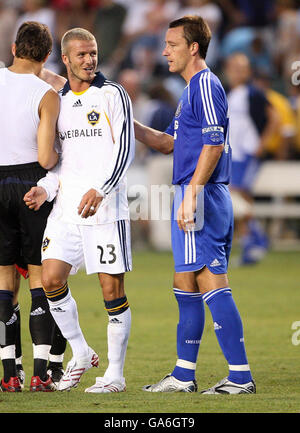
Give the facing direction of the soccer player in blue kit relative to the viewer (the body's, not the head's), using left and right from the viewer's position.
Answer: facing to the left of the viewer

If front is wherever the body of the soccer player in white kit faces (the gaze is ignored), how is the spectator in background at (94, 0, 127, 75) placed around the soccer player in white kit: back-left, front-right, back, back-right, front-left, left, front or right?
back-right

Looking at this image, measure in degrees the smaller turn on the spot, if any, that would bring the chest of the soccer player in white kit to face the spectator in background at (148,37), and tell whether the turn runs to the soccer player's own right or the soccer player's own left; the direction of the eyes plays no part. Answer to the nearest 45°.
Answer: approximately 135° to the soccer player's own right

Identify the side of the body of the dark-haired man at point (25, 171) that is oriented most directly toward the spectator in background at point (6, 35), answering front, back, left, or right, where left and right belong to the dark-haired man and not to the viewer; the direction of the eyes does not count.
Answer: front

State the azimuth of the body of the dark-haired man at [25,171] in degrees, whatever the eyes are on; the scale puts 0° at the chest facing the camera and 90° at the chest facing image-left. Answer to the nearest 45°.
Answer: approximately 180°

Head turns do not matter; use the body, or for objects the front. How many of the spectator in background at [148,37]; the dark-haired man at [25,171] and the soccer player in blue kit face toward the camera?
1

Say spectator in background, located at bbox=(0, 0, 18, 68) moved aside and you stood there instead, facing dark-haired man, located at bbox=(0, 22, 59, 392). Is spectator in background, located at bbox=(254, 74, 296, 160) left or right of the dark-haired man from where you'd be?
left

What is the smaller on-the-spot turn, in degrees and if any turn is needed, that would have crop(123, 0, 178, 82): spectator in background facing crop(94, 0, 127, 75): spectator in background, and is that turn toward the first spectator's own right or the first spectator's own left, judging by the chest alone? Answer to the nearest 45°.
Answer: approximately 90° to the first spectator's own right

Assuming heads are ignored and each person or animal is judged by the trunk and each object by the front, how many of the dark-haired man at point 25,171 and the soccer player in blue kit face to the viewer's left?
1

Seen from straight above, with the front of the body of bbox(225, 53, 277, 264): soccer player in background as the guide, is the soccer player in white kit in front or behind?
in front

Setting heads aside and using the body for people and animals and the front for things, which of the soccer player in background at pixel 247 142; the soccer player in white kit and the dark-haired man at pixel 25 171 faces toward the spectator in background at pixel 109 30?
the dark-haired man

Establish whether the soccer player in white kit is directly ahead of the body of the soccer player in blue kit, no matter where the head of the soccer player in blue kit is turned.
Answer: yes

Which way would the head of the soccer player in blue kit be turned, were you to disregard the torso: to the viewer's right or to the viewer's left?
to the viewer's left

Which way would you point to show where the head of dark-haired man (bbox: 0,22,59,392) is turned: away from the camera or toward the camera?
away from the camera

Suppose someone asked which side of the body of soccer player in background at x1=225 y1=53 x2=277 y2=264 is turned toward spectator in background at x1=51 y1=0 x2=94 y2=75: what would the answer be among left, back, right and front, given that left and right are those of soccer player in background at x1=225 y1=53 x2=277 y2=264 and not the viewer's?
right
